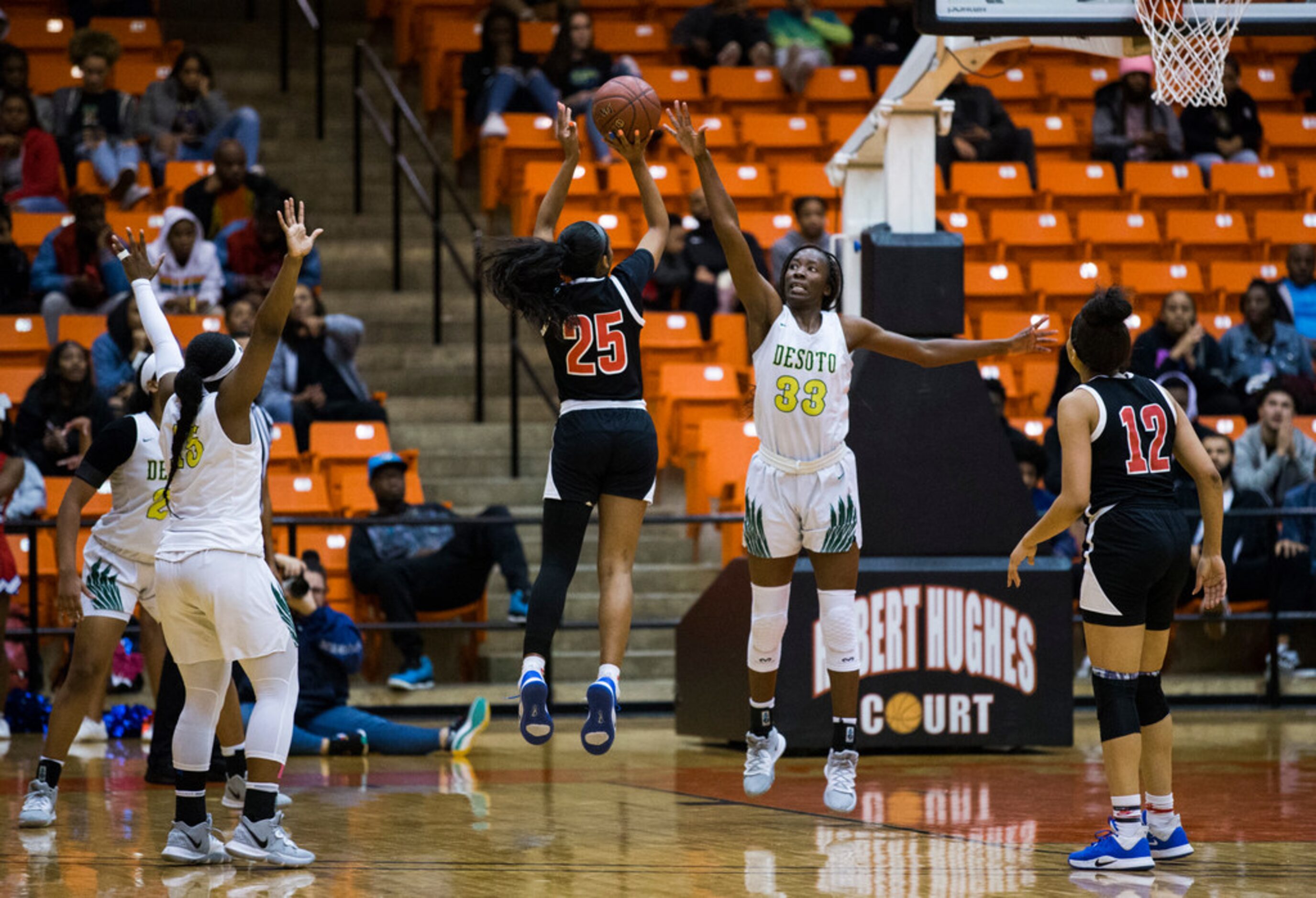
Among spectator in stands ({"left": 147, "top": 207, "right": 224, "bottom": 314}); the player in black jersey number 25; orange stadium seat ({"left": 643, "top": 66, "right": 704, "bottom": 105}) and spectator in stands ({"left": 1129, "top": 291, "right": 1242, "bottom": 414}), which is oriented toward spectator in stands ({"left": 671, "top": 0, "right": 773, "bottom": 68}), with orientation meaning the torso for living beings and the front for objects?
the player in black jersey number 25

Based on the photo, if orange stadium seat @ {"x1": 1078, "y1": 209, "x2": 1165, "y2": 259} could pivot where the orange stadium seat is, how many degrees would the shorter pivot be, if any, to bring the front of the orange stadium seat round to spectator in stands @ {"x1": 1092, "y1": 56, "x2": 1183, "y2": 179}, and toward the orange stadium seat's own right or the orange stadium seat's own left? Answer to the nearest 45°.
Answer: approximately 180°

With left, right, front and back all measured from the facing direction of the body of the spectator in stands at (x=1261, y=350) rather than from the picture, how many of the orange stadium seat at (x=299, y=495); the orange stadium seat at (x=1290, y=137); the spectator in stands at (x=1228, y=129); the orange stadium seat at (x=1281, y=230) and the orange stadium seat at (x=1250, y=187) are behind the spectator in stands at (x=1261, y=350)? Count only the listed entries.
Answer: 4

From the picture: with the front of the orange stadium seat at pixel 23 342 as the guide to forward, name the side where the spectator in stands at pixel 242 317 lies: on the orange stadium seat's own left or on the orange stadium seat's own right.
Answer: on the orange stadium seat's own left

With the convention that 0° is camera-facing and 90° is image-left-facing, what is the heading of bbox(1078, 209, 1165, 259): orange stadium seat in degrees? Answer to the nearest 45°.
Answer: approximately 0°

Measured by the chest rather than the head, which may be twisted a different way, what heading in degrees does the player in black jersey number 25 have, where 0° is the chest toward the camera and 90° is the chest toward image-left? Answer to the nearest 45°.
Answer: approximately 180°

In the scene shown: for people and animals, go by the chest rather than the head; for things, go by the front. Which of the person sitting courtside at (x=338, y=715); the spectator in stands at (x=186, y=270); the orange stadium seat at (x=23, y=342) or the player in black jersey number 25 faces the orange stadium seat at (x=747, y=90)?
the player in black jersey number 25

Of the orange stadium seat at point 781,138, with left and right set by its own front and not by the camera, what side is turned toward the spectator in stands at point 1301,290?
left

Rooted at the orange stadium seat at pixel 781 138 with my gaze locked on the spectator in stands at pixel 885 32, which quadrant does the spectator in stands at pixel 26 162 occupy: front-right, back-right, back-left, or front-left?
back-left

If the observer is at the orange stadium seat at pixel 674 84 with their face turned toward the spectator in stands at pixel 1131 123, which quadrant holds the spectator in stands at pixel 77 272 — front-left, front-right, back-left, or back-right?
back-right

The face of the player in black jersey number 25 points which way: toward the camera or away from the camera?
away from the camera

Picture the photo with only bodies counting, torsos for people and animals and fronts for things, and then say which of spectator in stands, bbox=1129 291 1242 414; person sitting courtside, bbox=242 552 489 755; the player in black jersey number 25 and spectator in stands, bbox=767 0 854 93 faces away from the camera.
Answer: the player in black jersey number 25

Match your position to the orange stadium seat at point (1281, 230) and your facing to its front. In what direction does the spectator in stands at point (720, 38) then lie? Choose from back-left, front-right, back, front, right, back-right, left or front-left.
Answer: right
